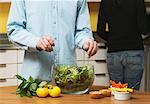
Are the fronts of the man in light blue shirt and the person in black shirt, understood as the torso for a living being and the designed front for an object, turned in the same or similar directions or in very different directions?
very different directions

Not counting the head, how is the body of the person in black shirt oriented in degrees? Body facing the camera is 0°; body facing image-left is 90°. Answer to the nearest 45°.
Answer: approximately 180°

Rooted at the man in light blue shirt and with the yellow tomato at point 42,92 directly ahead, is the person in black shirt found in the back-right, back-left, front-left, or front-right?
back-left

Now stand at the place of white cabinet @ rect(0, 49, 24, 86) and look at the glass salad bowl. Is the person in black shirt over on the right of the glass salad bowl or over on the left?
left

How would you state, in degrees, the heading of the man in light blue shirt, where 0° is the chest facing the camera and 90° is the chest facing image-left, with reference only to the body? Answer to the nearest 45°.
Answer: approximately 0°

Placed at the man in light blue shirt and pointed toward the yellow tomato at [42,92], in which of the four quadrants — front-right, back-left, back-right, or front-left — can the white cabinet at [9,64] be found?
back-right

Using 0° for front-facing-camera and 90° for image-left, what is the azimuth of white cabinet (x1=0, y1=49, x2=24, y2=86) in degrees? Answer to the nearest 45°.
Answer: approximately 0°

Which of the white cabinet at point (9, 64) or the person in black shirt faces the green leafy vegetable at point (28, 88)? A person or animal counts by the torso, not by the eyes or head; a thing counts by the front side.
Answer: the white cabinet
